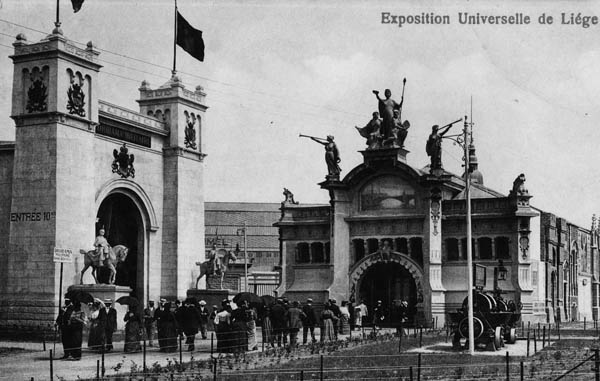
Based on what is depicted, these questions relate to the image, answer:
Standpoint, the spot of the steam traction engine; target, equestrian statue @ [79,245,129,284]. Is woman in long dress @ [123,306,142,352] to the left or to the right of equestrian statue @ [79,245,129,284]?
left

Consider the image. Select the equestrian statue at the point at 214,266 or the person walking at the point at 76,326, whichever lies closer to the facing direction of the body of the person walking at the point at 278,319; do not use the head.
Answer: the equestrian statue

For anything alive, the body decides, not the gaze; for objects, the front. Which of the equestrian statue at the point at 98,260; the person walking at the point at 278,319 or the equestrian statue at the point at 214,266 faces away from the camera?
the person walking

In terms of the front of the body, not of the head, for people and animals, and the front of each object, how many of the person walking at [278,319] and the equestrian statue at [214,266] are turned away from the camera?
1

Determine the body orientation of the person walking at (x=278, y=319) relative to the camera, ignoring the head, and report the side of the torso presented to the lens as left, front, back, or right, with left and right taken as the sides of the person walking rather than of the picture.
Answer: back
